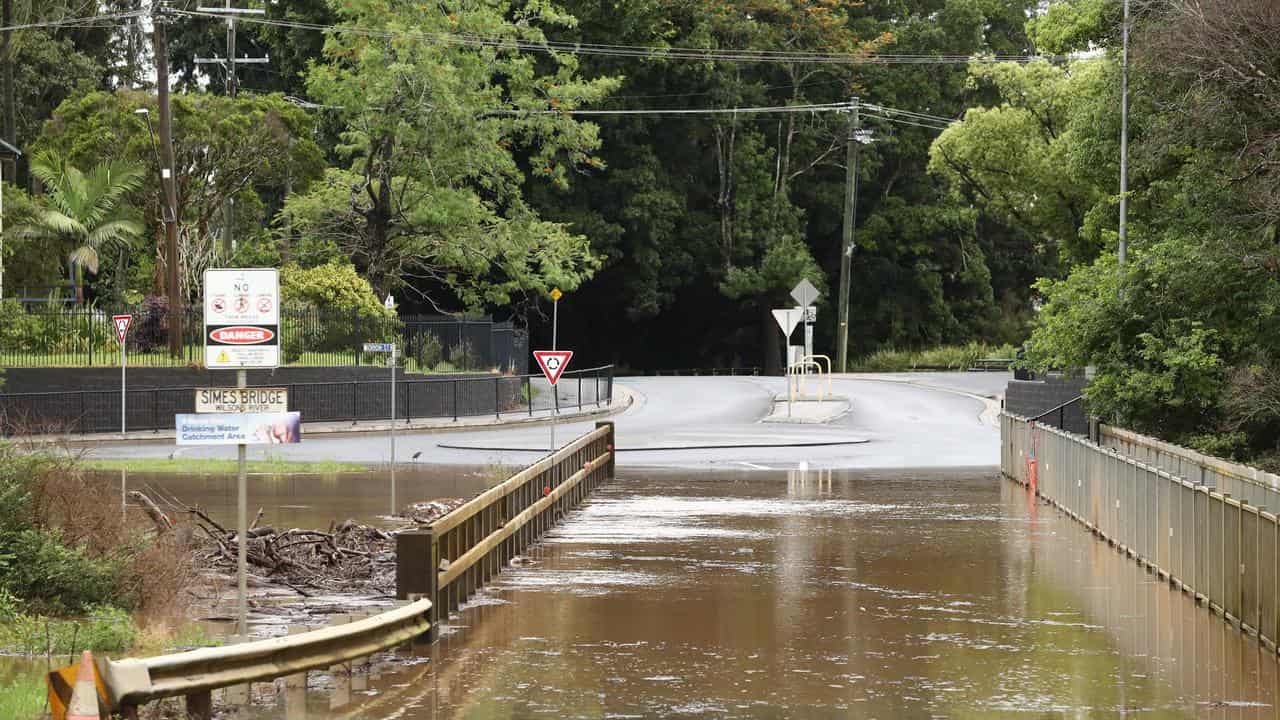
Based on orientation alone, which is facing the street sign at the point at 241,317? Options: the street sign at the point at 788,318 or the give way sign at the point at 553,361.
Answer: the give way sign

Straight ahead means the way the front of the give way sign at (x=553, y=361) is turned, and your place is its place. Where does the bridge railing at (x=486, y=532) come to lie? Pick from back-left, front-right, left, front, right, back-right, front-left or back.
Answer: front

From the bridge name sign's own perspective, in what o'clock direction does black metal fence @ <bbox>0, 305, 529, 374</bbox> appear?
The black metal fence is roughly at 6 o'clock from the bridge name sign.

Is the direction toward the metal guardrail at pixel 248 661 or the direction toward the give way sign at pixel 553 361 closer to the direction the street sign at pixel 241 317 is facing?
the metal guardrail

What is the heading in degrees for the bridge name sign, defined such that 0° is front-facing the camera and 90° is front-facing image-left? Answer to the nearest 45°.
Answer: approximately 0°

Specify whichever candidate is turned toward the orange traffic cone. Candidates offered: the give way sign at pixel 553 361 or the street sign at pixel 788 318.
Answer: the give way sign

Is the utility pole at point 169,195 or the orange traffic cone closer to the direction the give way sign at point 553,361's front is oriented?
the orange traffic cone

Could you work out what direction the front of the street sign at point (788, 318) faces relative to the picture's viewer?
facing away from the viewer

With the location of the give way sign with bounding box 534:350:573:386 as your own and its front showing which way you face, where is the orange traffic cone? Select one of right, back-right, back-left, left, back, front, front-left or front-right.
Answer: front

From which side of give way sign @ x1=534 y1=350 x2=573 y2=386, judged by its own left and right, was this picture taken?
front

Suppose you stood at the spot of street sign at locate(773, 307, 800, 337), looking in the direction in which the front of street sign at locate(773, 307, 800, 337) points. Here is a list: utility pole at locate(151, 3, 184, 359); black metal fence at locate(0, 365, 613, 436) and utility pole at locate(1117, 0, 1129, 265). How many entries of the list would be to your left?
2

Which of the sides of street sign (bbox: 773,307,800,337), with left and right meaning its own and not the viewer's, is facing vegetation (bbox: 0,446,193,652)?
back

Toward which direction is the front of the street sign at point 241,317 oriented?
toward the camera

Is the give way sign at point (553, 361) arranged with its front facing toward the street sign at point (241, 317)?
yes

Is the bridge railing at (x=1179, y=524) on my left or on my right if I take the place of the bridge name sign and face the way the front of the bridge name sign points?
on my left

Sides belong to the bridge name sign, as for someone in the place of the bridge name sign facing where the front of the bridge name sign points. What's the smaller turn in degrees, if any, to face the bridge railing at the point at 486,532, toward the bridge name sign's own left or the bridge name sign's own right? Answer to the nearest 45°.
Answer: approximately 135° to the bridge name sign's own left

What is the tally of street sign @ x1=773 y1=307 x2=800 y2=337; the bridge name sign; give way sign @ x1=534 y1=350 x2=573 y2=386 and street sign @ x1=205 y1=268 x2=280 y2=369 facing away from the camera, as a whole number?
1

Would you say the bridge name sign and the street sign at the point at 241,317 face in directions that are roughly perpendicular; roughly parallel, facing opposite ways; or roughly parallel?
roughly parallel

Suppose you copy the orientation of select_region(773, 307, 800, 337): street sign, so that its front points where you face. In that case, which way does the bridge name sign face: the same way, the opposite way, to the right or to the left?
the opposite way
